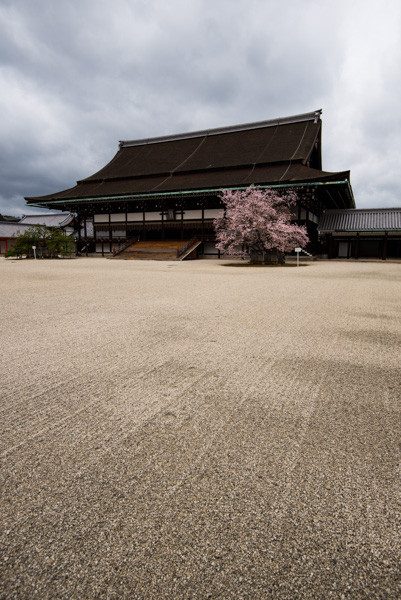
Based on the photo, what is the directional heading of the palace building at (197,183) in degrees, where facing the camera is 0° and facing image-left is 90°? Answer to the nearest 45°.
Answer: approximately 45°

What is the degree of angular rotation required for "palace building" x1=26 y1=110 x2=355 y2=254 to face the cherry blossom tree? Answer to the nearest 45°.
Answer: approximately 45° to its left
